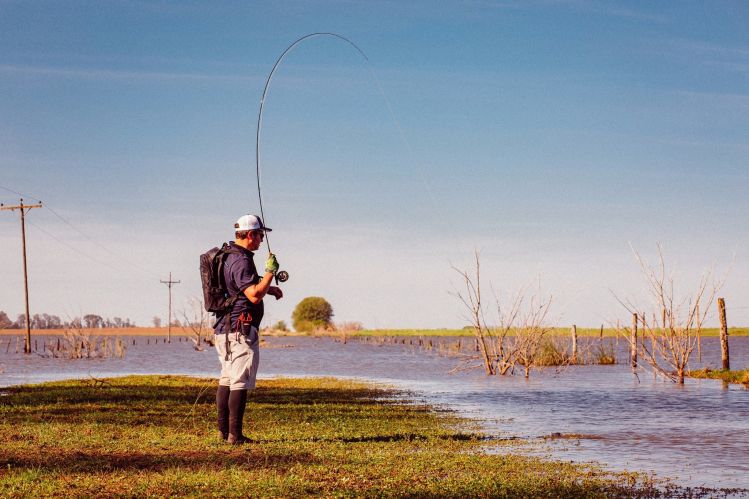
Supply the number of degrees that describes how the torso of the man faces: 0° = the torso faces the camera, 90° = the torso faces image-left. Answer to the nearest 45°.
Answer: approximately 270°

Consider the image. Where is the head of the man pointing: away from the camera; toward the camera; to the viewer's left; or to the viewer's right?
to the viewer's right
